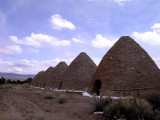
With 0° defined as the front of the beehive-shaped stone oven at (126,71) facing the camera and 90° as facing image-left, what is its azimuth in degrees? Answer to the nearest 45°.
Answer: approximately 45°

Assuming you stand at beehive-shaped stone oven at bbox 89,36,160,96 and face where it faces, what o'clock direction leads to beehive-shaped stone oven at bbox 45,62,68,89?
beehive-shaped stone oven at bbox 45,62,68,89 is roughly at 3 o'clock from beehive-shaped stone oven at bbox 89,36,160,96.

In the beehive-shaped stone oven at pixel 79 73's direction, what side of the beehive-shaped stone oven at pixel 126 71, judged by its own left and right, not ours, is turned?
right
